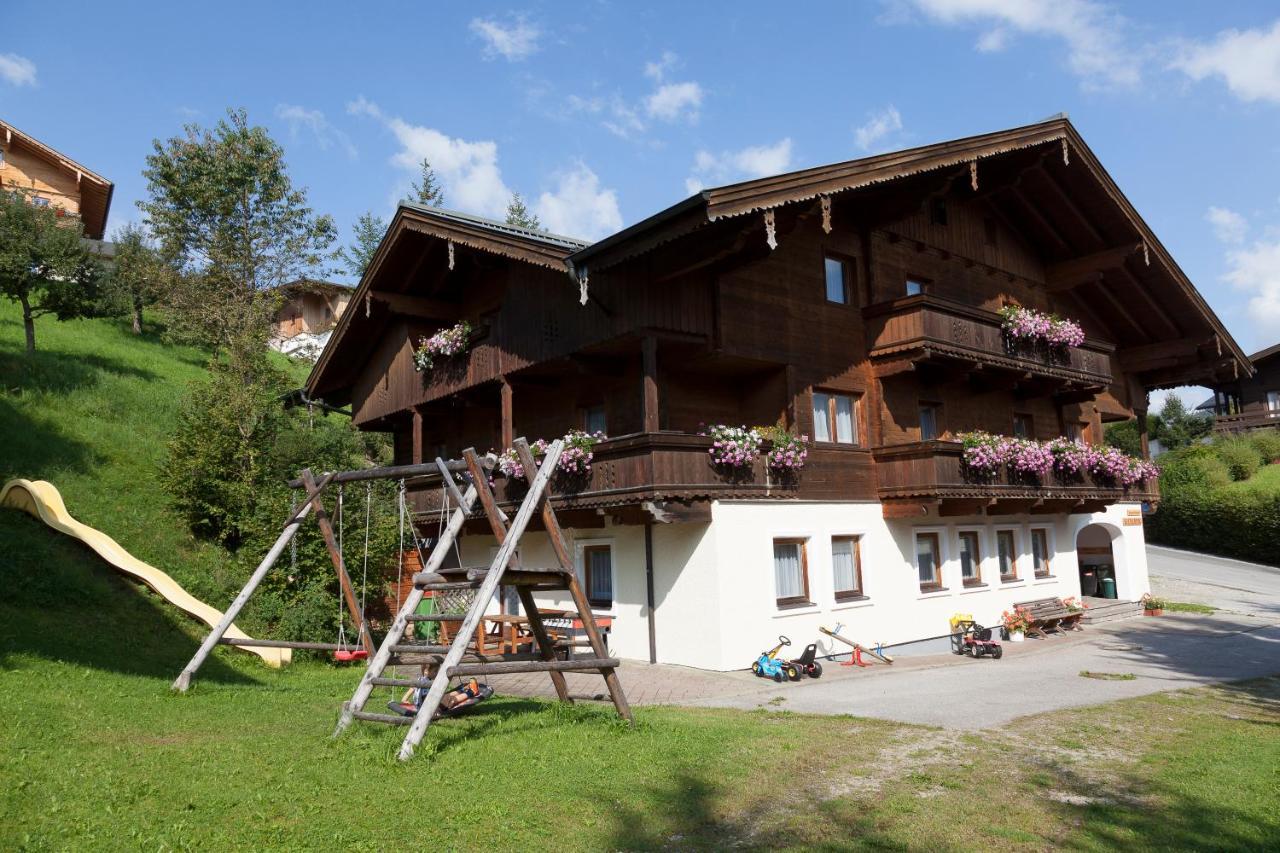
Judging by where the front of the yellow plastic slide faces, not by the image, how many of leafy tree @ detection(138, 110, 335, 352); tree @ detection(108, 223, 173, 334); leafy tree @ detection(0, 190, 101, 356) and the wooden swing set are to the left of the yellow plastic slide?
3

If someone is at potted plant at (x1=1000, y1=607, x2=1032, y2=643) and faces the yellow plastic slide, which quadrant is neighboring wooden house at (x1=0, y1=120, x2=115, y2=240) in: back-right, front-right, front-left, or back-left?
front-right

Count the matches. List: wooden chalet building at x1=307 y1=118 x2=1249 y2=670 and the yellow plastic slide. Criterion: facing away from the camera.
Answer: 0

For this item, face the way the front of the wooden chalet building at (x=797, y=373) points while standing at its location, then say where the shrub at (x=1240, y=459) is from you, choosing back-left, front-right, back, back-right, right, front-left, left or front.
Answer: left

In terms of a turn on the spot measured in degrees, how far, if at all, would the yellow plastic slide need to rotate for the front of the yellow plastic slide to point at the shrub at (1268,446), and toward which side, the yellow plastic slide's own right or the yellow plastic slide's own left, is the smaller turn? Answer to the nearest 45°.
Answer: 0° — it already faces it

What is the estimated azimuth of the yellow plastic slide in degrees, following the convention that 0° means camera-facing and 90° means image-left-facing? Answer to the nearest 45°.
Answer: approximately 270°

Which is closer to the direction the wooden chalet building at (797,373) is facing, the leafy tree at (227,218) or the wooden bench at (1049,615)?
the wooden bench

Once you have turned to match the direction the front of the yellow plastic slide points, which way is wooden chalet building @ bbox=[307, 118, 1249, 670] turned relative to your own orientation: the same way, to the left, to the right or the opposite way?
to the right

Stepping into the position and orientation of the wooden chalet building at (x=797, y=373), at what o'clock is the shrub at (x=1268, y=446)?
The shrub is roughly at 9 o'clock from the wooden chalet building.

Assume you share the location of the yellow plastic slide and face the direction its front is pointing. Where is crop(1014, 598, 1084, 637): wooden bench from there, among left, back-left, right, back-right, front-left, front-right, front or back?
front

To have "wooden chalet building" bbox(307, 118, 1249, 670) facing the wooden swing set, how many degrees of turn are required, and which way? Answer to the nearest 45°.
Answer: approximately 45° to its right

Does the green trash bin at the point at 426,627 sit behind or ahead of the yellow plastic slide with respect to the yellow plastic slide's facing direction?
ahead

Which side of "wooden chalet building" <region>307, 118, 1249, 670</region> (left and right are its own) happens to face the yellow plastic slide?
right

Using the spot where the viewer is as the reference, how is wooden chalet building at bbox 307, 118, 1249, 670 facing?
facing the viewer and to the right of the viewer
